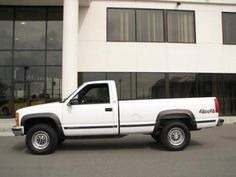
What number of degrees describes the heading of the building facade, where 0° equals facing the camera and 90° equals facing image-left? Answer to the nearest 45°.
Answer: approximately 0°

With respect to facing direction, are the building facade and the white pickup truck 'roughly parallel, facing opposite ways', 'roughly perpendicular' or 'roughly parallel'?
roughly perpendicular

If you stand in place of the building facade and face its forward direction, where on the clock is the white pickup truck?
The white pickup truck is roughly at 12 o'clock from the building facade.

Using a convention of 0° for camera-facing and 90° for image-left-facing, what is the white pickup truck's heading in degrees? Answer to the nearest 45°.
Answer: approximately 90°

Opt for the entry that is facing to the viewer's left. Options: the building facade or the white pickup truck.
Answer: the white pickup truck

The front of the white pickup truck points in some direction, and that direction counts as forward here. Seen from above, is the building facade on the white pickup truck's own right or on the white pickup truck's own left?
on the white pickup truck's own right

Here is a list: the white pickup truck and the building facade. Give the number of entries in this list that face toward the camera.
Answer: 1
